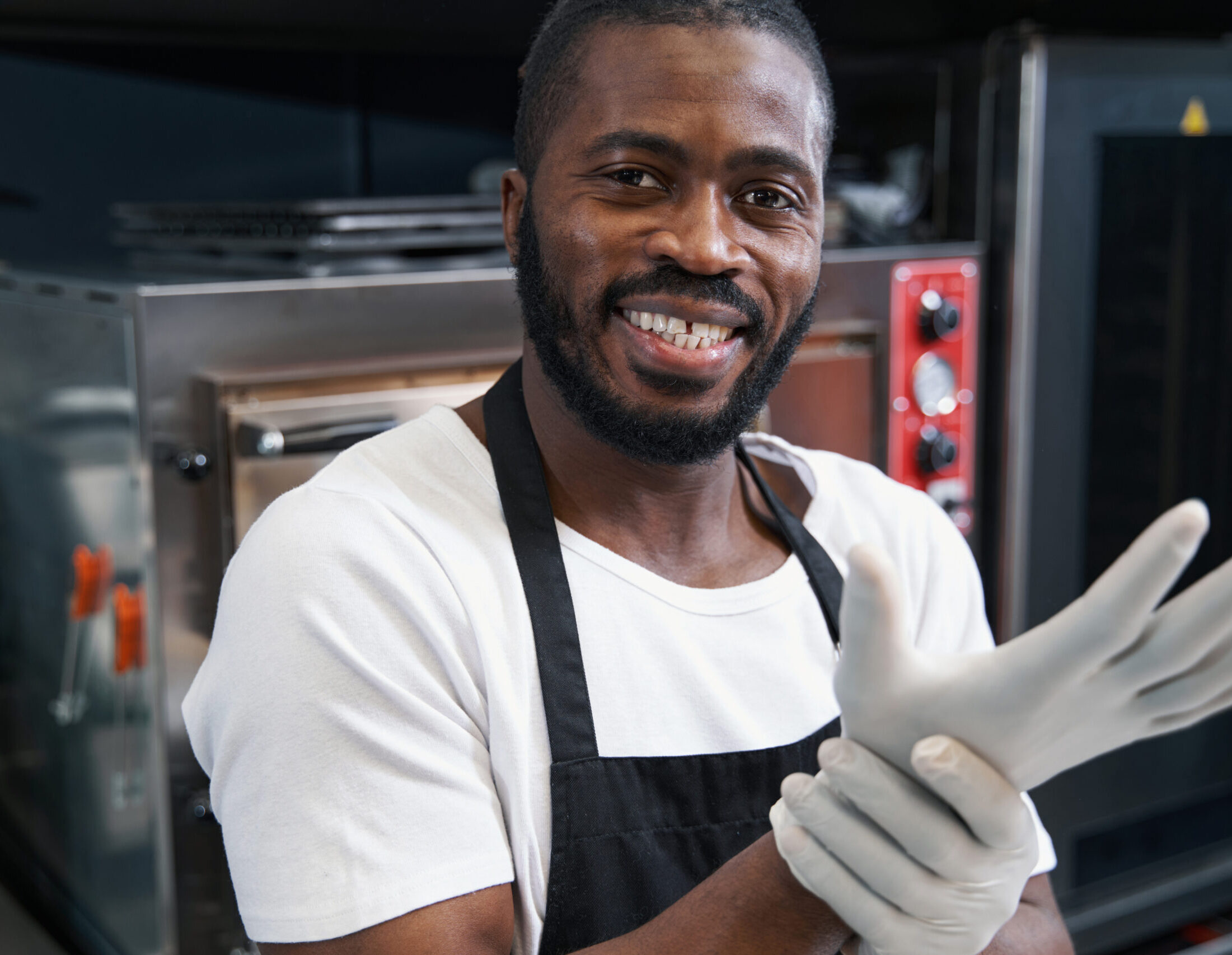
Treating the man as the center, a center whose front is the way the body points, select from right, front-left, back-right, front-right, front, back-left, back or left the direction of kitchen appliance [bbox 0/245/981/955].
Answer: back

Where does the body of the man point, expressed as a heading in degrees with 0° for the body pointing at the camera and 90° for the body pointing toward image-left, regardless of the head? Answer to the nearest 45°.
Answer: approximately 315°

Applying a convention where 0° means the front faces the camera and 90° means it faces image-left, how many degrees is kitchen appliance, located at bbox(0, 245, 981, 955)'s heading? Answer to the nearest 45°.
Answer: approximately 315°

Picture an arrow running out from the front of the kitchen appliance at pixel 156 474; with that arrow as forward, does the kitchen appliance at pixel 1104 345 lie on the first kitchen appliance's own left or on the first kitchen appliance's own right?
on the first kitchen appliance's own left

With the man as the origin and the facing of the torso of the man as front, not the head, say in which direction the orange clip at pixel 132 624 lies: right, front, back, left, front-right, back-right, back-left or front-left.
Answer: back

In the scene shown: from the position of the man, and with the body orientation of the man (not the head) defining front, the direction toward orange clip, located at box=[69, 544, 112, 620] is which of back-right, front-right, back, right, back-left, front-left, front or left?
back

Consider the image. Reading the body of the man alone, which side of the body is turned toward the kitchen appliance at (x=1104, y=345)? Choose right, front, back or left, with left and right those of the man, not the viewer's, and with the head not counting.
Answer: left

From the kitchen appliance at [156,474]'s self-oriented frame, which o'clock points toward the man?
The man is roughly at 12 o'clock from the kitchen appliance.

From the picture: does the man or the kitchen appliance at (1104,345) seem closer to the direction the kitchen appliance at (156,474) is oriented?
the man
